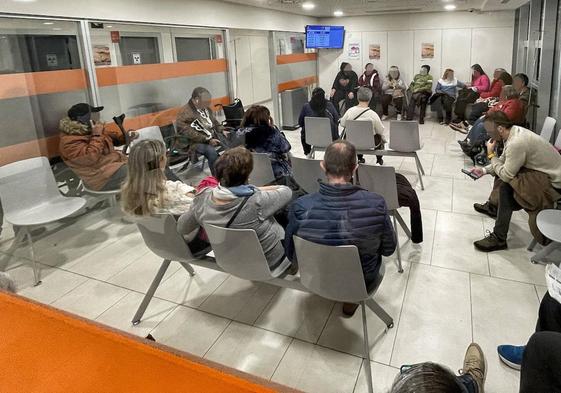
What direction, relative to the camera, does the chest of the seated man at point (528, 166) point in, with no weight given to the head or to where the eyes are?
to the viewer's left

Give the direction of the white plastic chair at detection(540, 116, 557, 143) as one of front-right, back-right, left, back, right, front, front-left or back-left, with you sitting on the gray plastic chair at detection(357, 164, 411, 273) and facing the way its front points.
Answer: front

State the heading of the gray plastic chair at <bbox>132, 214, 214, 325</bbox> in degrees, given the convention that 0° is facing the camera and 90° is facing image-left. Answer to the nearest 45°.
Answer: approximately 225°

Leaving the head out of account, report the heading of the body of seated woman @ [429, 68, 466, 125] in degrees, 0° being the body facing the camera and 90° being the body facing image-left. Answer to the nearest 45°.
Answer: approximately 0°

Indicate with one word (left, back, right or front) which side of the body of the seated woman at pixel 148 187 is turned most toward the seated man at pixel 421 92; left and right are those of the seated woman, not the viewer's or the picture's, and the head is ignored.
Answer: front

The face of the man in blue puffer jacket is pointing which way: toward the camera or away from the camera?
away from the camera

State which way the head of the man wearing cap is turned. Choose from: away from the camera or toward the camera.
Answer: away from the camera

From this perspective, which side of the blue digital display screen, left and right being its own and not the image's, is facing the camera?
front

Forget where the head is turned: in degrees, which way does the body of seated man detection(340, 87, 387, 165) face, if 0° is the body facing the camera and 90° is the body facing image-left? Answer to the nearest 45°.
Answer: approximately 180°

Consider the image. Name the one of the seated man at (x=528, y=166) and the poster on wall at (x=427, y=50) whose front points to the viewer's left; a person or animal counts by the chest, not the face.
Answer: the seated man

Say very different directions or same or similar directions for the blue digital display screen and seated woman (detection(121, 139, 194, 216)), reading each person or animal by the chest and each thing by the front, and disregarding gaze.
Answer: very different directions

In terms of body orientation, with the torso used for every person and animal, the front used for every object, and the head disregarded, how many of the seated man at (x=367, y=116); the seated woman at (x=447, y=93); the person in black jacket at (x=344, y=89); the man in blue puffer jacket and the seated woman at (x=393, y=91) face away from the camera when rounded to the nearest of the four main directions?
2

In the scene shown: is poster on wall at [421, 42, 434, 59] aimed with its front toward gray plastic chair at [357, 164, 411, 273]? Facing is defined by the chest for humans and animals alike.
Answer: yes

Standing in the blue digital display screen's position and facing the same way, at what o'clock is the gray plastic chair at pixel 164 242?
The gray plastic chair is roughly at 12 o'clock from the blue digital display screen.

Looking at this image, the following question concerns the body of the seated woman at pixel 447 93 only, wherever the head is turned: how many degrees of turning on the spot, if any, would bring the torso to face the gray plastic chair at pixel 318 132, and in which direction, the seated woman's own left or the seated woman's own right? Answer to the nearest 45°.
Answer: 0° — they already face it

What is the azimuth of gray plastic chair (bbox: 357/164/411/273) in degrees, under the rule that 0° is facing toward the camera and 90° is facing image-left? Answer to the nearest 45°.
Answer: approximately 225°

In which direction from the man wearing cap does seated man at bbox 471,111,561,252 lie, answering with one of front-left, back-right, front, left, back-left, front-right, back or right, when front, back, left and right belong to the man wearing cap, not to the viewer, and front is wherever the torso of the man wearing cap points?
front-right

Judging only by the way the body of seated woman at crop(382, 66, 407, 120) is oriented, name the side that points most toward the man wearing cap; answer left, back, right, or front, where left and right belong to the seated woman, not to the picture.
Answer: front

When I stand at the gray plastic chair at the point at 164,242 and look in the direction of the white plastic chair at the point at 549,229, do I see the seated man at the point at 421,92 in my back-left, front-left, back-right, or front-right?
front-left
